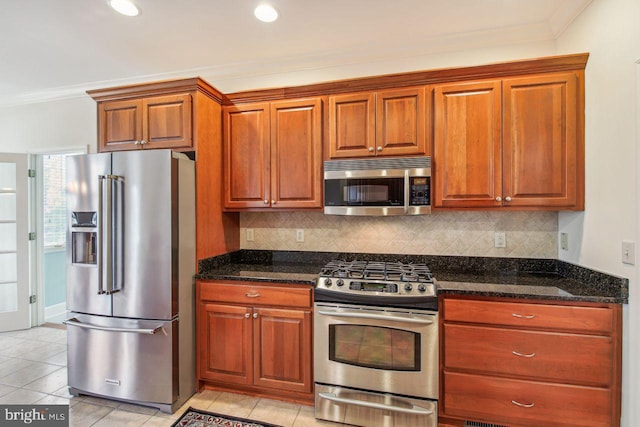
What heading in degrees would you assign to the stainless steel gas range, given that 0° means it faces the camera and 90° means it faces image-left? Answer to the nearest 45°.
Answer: approximately 0°

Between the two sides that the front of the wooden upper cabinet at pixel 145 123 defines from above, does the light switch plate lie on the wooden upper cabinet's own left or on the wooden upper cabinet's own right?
on the wooden upper cabinet's own left

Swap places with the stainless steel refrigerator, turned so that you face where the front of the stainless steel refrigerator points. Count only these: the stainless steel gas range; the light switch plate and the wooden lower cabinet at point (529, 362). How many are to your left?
3

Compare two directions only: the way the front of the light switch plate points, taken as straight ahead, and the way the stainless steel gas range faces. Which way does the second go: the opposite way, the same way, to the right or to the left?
to the left

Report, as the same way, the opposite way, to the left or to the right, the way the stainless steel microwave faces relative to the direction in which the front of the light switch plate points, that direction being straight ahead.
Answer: to the left

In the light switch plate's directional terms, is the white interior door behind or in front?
in front

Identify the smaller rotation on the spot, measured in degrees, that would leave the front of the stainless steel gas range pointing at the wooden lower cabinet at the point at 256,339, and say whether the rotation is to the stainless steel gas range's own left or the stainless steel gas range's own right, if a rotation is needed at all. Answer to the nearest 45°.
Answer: approximately 90° to the stainless steel gas range's own right

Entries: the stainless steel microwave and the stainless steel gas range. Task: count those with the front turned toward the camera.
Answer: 2
